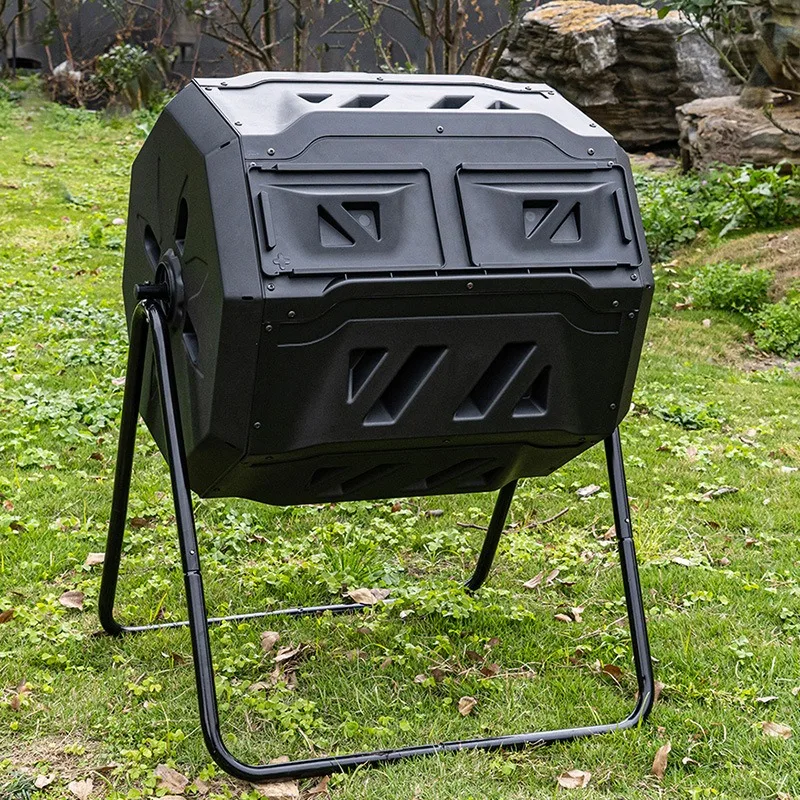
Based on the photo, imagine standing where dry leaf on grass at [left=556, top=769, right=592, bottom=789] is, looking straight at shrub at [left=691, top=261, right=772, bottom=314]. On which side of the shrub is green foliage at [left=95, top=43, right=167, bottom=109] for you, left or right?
left

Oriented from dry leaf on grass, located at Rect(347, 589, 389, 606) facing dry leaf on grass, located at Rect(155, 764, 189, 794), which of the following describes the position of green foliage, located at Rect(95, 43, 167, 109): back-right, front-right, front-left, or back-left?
back-right

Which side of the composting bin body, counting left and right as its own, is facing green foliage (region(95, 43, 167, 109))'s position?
back

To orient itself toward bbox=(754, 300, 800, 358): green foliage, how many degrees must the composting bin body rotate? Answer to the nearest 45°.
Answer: approximately 135° to its left

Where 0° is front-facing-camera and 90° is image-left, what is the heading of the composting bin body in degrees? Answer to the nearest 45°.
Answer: approximately 0°
